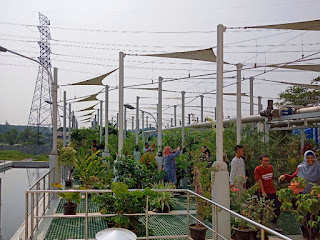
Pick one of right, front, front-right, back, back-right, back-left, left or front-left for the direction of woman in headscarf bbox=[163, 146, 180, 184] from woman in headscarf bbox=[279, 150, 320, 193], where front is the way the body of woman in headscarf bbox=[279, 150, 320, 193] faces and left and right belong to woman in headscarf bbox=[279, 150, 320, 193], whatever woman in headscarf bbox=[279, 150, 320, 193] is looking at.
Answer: back-right

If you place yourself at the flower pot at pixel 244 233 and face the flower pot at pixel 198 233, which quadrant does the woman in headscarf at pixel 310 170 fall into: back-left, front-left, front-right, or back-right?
back-right

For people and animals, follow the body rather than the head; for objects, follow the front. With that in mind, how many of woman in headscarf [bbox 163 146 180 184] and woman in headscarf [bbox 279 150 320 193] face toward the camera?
1

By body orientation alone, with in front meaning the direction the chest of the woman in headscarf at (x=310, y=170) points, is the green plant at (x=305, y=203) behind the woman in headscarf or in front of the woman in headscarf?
in front

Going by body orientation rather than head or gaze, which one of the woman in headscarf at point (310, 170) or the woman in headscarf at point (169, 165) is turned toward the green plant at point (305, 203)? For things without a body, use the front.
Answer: the woman in headscarf at point (310, 170)

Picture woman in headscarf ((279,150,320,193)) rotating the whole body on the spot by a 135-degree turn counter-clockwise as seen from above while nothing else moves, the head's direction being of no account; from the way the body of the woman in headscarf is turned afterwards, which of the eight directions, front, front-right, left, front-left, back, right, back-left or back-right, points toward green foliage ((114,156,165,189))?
back-left
